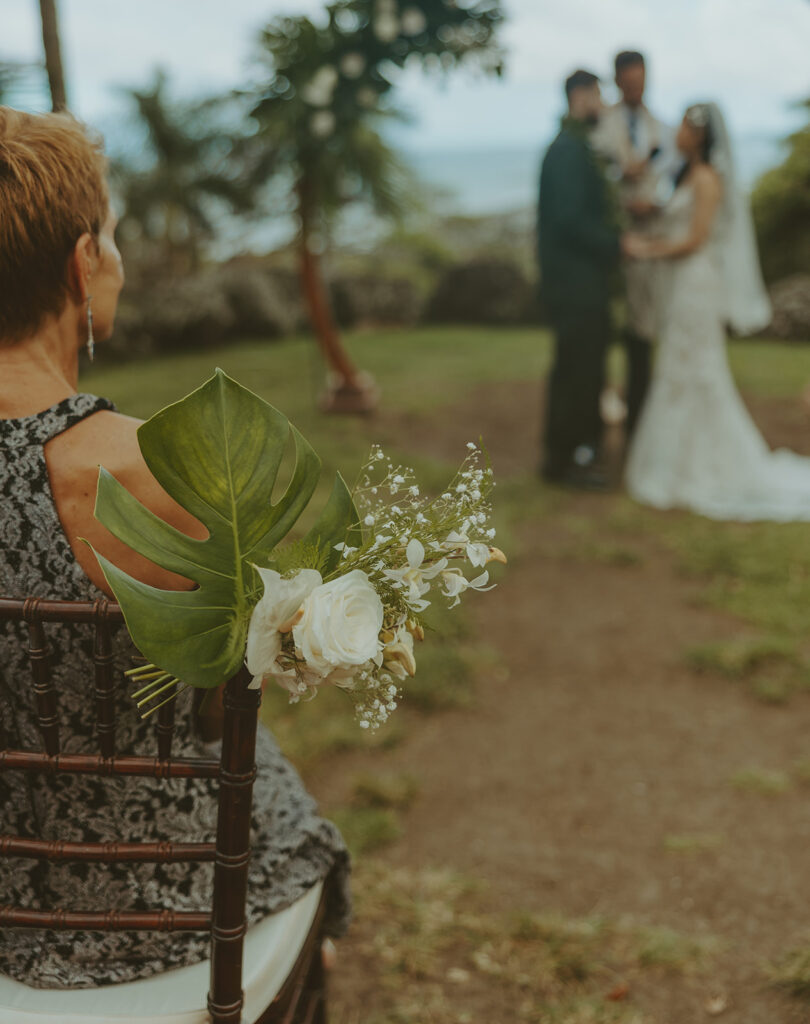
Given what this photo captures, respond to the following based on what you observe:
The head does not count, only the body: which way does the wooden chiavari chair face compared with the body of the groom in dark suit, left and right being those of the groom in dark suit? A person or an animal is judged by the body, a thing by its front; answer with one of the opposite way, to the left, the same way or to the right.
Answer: to the left

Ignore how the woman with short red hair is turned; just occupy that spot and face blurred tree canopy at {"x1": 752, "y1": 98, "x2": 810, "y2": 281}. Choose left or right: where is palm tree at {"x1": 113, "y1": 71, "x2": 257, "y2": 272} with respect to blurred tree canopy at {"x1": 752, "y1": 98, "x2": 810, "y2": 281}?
left

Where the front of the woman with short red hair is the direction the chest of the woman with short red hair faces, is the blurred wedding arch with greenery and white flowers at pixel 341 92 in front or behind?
in front

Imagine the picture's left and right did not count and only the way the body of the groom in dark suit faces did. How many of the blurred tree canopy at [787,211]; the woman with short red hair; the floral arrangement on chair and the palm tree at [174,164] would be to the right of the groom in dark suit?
2

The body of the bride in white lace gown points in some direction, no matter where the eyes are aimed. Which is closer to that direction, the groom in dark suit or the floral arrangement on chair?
the groom in dark suit

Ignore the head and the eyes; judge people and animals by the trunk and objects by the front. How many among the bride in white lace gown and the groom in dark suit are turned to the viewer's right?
1

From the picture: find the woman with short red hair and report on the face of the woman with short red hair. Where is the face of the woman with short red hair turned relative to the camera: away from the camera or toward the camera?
away from the camera

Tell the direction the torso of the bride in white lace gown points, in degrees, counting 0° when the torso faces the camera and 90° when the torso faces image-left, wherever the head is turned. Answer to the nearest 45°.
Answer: approximately 90°

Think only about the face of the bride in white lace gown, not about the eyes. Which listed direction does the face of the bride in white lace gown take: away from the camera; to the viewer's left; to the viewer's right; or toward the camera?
to the viewer's left

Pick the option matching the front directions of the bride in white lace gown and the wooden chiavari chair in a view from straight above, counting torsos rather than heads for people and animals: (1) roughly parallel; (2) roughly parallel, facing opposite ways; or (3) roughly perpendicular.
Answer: roughly perpendicular

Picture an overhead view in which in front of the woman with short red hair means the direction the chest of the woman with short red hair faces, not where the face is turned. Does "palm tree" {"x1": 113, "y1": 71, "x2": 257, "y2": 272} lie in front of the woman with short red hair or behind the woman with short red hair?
in front

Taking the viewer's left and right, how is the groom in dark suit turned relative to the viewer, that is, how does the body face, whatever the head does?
facing to the right of the viewer

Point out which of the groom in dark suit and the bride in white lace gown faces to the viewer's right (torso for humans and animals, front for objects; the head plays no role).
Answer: the groom in dark suit

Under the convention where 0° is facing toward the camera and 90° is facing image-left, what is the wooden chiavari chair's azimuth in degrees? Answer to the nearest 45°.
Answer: approximately 225°

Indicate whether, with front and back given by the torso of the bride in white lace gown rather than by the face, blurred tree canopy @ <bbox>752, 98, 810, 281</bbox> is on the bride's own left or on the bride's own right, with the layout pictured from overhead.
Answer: on the bride's own right

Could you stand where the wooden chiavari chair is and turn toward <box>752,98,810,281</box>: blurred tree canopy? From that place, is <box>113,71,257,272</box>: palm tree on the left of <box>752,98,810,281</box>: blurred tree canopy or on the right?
left

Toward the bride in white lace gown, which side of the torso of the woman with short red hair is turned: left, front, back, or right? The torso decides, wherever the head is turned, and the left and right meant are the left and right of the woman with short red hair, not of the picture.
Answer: front
